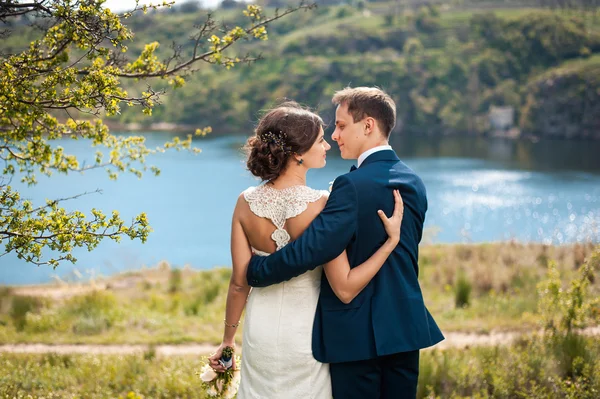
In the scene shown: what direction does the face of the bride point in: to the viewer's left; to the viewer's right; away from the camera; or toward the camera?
to the viewer's right

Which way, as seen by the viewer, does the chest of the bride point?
away from the camera

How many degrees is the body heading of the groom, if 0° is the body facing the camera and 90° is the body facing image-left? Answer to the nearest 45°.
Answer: approximately 135°

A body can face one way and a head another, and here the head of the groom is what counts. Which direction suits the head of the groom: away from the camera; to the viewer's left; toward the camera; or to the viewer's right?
to the viewer's left
